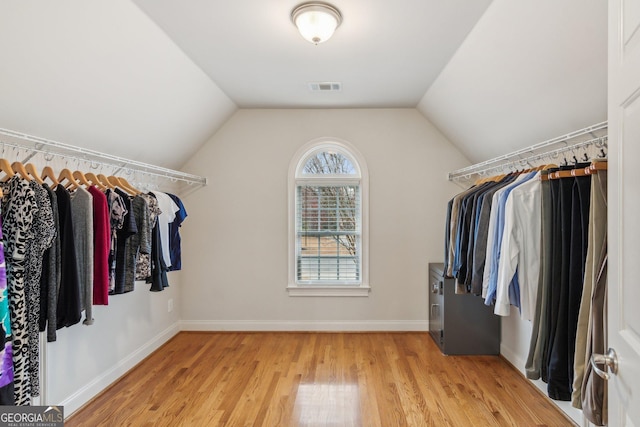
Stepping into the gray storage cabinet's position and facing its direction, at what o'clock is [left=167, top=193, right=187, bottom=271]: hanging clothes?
The hanging clothes is roughly at 11 o'clock from the gray storage cabinet.

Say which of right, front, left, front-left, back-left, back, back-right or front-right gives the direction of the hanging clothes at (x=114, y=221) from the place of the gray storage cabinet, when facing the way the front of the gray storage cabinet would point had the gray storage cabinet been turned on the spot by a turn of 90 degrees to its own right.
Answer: back-left

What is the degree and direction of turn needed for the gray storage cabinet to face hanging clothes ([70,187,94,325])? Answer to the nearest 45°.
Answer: approximately 45° to its left

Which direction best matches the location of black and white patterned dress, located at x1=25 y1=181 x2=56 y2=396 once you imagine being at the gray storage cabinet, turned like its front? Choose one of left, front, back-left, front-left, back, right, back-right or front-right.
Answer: front-left

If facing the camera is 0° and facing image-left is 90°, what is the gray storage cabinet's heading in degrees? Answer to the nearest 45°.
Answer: approximately 90°

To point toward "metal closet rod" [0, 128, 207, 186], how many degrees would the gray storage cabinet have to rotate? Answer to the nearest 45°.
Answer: approximately 45° to its left

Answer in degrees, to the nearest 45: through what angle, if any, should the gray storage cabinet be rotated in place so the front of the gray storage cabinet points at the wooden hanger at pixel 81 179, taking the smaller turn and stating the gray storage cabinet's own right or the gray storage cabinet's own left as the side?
approximately 45° to the gray storage cabinet's own left
